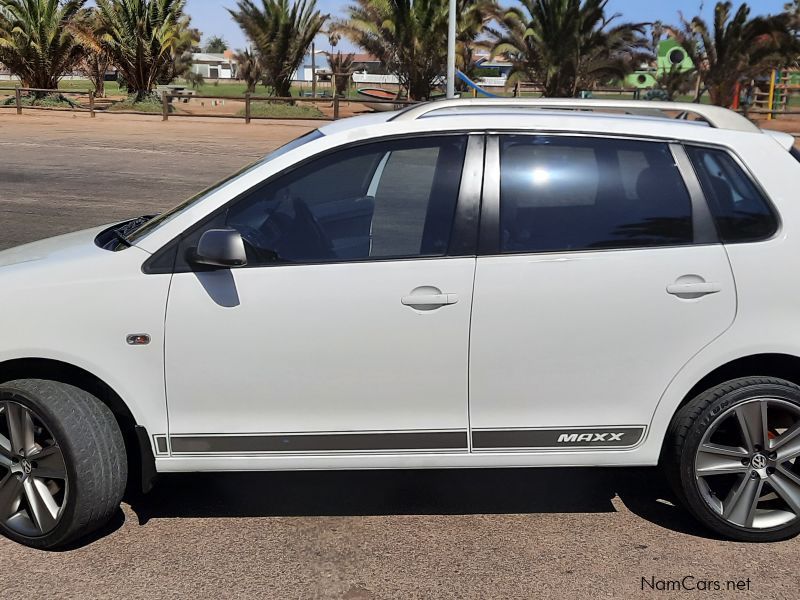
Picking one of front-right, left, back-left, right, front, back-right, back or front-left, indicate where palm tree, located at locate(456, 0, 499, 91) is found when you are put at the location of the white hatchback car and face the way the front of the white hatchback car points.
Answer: right

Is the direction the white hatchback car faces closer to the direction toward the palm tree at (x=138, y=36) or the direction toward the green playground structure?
the palm tree

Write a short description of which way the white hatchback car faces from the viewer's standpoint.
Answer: facing to the left of the viewer

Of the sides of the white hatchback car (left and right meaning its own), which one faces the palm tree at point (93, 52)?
right

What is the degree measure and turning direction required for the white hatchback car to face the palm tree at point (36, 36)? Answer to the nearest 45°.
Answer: approximately 45° to its right

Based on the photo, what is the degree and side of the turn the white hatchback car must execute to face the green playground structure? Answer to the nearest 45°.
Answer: approximately 90° to its right

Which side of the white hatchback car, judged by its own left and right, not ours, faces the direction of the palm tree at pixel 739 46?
right

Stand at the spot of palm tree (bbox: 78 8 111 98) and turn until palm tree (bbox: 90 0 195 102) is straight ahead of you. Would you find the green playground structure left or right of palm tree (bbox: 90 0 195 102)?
left

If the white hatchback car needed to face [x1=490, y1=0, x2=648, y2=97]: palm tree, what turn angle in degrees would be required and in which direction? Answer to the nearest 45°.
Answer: approximately 90° to its right
